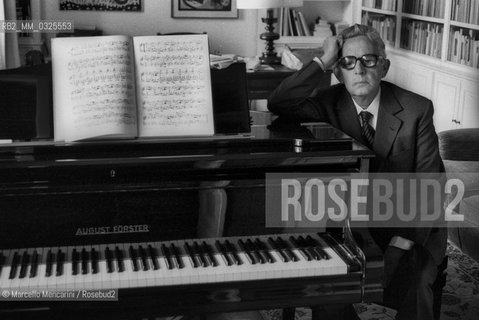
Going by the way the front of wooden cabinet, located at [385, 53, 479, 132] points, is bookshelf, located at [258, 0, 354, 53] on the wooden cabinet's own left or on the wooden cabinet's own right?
on the wooden cabinet's own right

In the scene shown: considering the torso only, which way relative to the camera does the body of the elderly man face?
toward the camera

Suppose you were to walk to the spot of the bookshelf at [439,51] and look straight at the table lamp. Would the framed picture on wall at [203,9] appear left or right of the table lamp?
right

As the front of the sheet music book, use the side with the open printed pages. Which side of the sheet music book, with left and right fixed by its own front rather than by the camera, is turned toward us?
front

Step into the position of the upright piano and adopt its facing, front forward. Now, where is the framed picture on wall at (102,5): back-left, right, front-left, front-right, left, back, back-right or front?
back

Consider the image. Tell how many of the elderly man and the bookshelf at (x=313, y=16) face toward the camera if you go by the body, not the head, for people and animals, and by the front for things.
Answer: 2

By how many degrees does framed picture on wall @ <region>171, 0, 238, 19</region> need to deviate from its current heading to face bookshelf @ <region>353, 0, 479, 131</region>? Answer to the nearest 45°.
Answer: approximately 45° to its left

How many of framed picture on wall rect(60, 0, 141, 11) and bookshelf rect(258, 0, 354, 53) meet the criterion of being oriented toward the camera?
2

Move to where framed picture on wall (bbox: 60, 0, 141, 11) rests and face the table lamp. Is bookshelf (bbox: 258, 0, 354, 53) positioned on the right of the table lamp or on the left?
left

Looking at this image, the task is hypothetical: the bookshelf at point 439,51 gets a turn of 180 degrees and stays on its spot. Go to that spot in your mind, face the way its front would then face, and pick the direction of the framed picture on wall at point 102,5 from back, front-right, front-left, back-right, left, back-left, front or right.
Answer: back-left

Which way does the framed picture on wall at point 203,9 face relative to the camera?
toward the camera

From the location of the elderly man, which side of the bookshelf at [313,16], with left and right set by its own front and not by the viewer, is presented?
front

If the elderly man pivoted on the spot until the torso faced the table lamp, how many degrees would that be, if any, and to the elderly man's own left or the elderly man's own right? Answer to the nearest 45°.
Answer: approximately 180°

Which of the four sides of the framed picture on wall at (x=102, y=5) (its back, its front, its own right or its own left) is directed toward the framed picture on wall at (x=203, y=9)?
left
